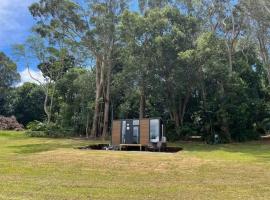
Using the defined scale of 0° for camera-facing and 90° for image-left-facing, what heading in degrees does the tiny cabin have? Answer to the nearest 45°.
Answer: approximately 0°

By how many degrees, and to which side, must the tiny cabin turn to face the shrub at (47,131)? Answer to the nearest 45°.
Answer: approximately 135° to its right

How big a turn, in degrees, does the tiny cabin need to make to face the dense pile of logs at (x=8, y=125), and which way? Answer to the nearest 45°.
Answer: approximately 135° to its right
